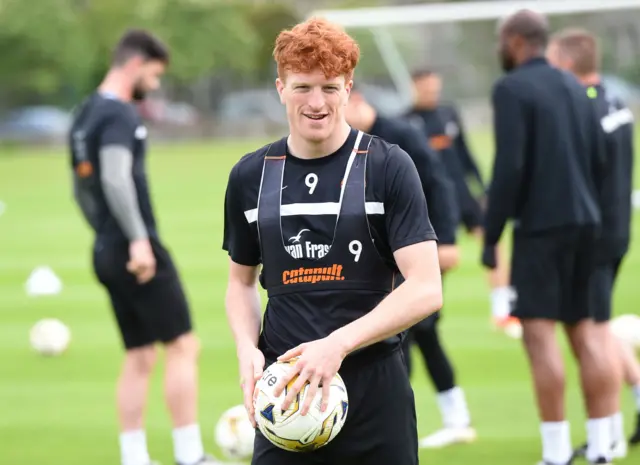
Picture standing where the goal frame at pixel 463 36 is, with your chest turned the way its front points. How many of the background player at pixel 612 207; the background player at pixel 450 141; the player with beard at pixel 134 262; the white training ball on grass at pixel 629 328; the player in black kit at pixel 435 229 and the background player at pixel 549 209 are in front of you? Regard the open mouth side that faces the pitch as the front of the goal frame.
6

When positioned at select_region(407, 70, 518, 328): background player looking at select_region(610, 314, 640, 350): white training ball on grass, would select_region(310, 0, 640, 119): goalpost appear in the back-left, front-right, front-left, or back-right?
back-left

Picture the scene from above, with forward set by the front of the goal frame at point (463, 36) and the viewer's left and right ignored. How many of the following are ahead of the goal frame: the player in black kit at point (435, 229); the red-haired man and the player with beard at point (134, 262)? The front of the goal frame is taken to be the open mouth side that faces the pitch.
3
